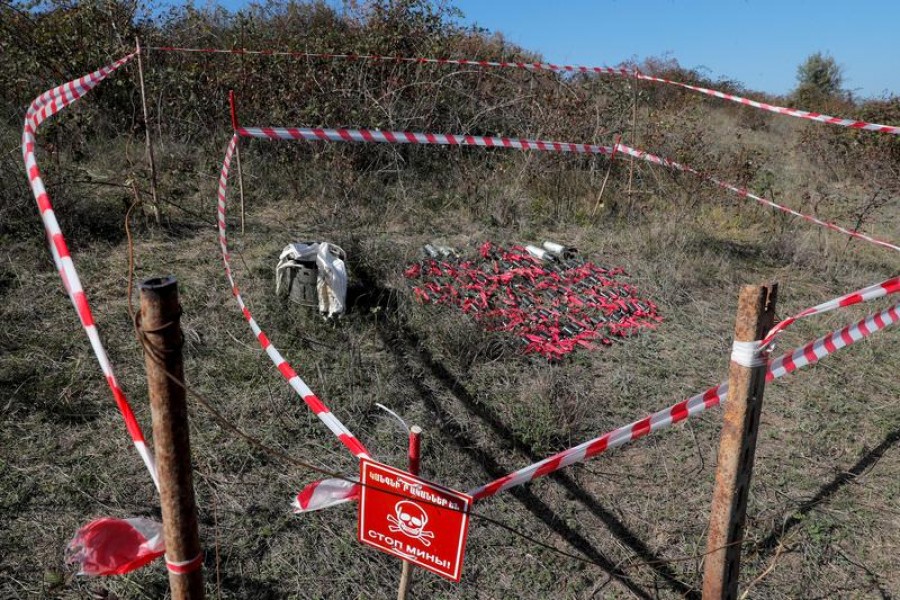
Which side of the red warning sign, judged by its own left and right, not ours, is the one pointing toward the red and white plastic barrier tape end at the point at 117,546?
right

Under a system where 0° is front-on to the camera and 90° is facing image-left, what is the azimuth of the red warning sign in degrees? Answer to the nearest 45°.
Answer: approximately 0°

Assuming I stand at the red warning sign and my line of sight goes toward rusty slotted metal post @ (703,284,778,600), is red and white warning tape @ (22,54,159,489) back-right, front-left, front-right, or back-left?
back-left

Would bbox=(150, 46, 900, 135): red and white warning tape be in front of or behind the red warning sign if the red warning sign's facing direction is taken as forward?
behind

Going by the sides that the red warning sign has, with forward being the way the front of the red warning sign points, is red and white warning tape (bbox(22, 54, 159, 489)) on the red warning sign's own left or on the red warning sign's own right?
on the red warning sign's own right

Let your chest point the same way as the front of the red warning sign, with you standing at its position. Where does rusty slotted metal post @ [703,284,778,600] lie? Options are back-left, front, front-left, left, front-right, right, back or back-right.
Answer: left

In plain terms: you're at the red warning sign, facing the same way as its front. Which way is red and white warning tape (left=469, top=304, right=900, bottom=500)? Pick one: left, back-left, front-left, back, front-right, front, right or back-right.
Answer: back-left

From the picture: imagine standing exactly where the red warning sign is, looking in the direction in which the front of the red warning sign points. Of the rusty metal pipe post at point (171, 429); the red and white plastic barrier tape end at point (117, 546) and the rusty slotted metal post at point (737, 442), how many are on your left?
1

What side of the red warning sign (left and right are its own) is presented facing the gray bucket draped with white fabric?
back

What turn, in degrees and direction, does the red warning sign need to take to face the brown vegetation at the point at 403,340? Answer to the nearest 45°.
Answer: approximately 180°

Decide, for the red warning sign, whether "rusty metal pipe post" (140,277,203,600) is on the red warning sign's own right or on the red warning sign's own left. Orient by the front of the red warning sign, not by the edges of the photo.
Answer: on the red warning sign's own right
